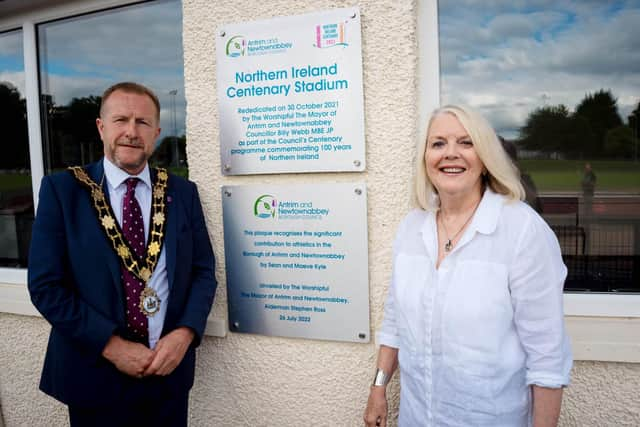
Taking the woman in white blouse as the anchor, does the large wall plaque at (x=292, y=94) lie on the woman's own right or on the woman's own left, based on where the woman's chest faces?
on the woman's own right

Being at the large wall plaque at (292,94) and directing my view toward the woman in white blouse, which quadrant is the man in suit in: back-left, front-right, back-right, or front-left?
back-right

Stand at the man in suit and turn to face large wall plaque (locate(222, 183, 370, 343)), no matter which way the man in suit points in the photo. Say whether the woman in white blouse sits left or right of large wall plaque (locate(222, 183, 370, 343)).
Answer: right

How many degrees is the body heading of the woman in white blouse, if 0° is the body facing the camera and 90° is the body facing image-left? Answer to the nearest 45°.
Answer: approximately 45°

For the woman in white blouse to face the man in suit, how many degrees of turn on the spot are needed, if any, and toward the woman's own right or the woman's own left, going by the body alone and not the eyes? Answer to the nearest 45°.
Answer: approximately 45° to the woman's own right

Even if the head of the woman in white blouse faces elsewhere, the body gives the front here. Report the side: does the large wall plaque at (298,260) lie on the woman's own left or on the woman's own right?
on the woman's own right
